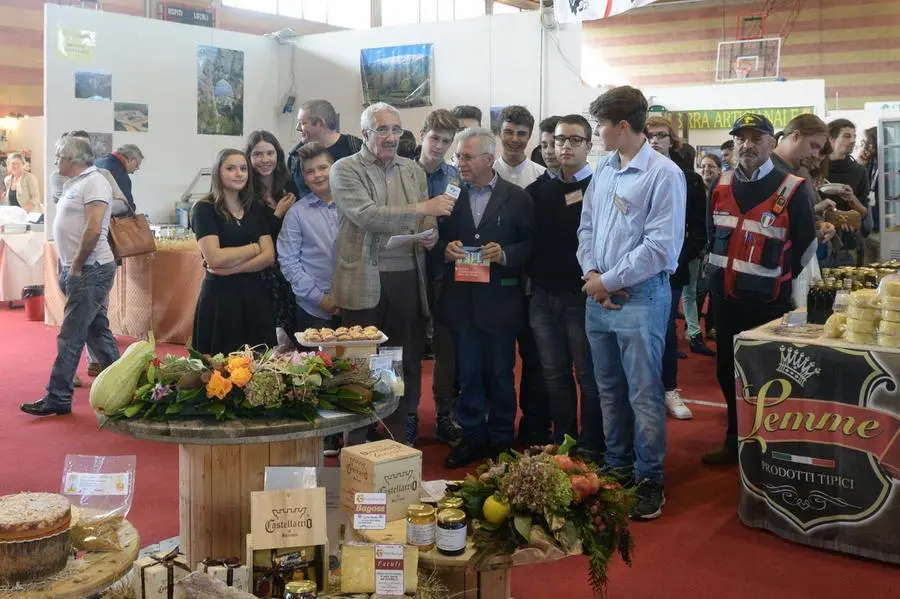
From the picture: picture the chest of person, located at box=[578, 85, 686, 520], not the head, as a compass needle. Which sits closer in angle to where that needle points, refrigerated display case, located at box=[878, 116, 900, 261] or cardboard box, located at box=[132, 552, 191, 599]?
the cardboard box

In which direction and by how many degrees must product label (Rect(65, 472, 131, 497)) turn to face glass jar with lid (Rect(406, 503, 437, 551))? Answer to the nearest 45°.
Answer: approximately 45° to its left

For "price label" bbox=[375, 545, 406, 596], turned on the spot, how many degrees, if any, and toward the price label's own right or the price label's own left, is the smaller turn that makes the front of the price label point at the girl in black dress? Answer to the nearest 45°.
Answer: approximately 180°

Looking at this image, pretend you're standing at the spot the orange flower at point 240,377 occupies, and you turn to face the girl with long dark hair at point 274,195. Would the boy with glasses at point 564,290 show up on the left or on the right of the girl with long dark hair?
right

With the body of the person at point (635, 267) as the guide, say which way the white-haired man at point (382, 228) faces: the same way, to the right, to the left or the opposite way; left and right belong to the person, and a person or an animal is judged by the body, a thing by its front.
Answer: to the left

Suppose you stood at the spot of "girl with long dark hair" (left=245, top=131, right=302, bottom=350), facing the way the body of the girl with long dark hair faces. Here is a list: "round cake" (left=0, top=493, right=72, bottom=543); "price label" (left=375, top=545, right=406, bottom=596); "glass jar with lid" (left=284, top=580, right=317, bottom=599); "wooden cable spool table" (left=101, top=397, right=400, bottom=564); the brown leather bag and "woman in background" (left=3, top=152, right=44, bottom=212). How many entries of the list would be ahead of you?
4

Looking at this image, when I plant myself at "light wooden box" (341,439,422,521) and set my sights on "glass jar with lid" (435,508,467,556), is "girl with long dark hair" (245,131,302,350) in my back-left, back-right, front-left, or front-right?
back-left

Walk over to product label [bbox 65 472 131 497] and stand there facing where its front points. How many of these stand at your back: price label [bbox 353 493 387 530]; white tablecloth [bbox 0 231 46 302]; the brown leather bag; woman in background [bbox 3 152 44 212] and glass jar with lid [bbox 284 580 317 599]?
3
